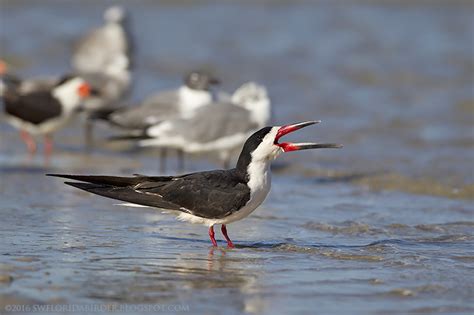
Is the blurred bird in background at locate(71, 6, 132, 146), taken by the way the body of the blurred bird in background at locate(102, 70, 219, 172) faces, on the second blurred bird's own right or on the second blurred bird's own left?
on the second blurred bird's own left

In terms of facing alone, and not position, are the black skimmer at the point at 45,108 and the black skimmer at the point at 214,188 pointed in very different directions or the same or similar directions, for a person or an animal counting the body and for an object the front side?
same or similar directions

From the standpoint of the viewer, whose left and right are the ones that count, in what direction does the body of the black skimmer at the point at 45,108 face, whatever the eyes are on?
facing to the right of the viewer

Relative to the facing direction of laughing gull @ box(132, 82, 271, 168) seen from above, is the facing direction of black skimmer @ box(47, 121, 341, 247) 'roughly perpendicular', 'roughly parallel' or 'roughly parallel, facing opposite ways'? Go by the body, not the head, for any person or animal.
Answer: roughly parallel

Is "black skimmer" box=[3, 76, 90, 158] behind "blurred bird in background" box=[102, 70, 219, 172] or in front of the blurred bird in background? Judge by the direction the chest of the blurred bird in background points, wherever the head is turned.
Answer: behind

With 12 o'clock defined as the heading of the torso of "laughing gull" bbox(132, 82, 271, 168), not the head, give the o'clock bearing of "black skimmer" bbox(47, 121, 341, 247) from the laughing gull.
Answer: The black skimmer is roughly at 3 o'clock from the laughing gull.

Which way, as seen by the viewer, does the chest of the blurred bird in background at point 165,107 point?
to the viewer's right

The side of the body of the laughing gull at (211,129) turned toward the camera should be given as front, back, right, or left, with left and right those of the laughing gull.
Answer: right

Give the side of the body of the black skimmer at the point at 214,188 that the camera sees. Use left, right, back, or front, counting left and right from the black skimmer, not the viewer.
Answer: right

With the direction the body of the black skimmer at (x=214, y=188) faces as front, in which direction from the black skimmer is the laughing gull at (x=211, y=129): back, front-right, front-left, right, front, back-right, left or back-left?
left

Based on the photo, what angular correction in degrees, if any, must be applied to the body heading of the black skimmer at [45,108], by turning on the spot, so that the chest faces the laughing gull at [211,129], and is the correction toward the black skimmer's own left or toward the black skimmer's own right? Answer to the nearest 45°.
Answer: approximately 45° to the black skimmer's own right
